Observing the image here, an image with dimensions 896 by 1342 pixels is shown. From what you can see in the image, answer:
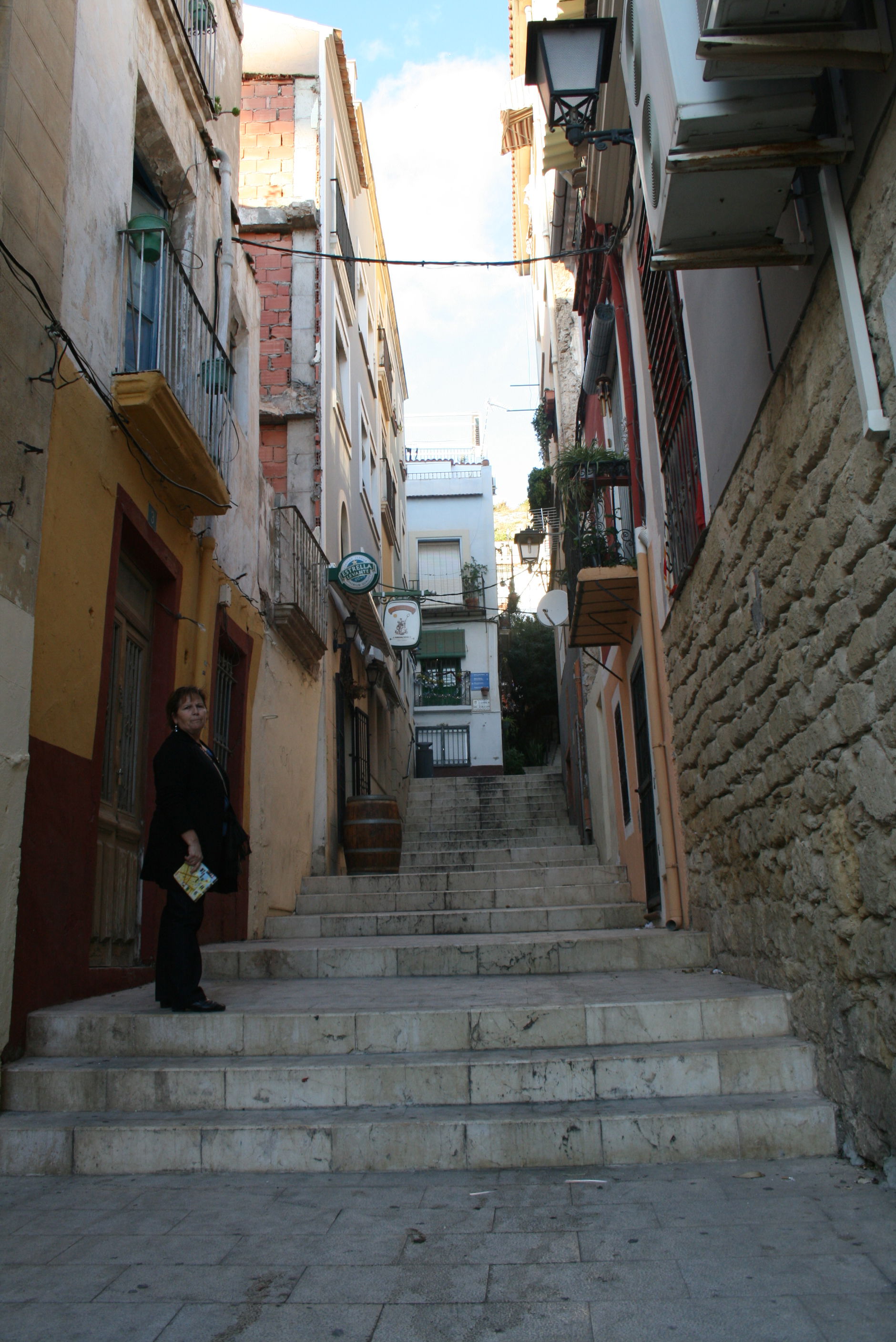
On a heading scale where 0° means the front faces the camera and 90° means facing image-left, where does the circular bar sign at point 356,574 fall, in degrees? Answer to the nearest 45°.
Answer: approximately 0°

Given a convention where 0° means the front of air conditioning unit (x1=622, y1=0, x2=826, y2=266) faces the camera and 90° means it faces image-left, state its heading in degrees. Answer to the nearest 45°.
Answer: approximately 90°

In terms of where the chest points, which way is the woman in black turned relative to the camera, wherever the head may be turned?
to the viewer's right

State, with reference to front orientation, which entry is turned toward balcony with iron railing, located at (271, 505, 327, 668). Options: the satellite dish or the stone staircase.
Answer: the satellite dish

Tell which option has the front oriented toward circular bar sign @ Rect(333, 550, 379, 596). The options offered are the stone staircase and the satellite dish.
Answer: the satellite dish

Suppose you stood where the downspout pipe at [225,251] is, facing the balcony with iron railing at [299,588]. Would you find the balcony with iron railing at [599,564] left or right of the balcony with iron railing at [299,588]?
right

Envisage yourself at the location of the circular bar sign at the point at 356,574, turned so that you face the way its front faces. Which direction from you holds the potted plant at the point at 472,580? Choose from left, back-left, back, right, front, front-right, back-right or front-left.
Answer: back

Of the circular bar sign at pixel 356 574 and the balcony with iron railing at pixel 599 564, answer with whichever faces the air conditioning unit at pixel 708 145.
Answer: the circular bar sign
